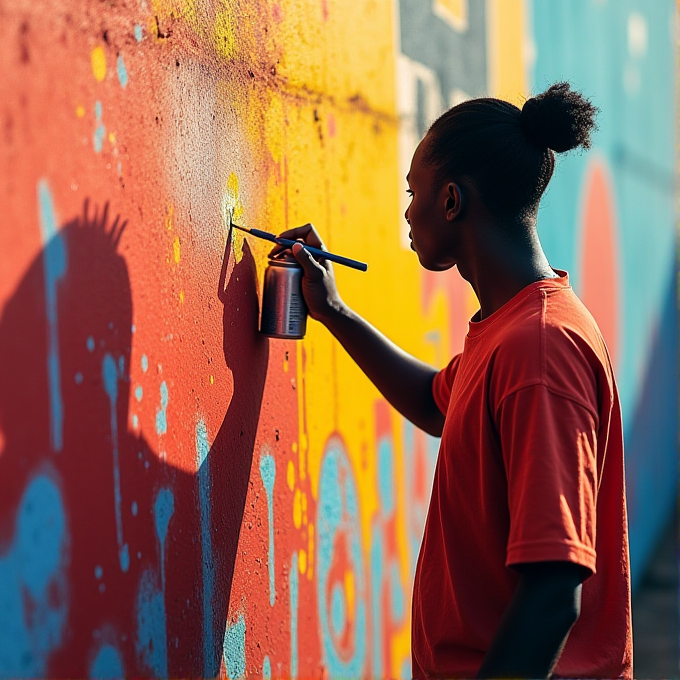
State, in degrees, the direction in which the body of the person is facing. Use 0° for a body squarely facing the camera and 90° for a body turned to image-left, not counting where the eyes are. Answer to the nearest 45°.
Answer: approximately 90°
